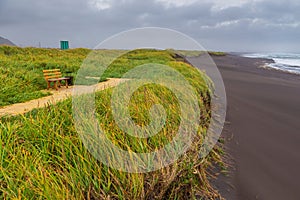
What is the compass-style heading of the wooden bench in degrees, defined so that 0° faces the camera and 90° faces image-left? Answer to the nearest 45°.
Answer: approximately 315°
